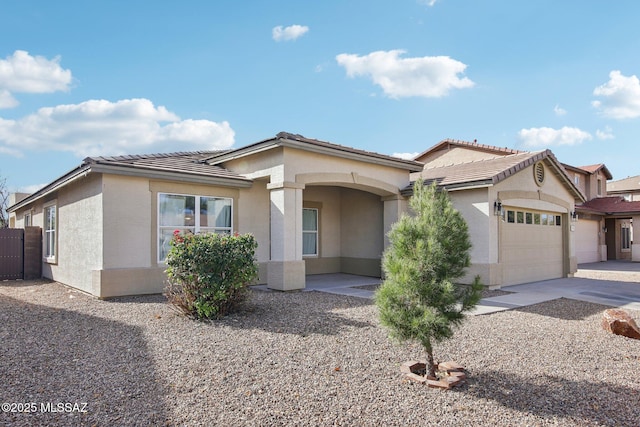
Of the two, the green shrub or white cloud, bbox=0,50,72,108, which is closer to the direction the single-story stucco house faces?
the green shrub

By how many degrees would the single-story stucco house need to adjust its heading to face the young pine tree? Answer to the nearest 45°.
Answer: approximately 45° to its right

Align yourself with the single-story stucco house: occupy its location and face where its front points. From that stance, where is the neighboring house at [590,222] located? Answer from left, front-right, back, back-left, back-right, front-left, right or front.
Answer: left

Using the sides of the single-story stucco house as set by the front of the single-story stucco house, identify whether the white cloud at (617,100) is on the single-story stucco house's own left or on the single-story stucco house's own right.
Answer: on the single-story stucco house's own left

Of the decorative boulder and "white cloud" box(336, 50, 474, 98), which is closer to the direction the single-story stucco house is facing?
the decorative boulder

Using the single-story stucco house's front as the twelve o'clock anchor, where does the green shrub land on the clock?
The green shrub is roughly at 2 o'clock from the single-story stucco house.

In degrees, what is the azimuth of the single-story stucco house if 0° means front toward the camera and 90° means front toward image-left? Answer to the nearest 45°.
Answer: approximately 315°

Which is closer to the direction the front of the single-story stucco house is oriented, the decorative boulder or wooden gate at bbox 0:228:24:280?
the decorative boulder
